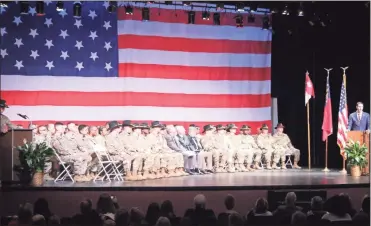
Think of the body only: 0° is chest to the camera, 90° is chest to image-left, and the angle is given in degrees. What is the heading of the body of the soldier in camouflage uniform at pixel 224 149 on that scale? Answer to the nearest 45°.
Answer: approximately 315°

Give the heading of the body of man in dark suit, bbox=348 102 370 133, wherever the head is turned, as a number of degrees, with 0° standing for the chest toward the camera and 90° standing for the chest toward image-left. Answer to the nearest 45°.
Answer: approximately 0°

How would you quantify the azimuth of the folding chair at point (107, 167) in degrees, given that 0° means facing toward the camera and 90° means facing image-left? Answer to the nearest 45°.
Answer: approximately 315°

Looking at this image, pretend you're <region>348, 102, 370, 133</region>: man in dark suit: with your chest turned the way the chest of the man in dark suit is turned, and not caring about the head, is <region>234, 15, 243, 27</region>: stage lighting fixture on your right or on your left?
on your right

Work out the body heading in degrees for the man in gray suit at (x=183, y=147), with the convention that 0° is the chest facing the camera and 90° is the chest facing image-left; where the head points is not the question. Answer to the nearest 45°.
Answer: approximately 315°

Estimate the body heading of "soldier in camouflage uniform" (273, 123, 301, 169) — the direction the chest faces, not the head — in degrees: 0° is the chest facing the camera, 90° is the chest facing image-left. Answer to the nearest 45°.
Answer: approximately 315°

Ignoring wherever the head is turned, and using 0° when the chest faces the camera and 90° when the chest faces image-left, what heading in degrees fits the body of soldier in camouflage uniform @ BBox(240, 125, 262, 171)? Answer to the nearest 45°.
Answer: approximately 315°

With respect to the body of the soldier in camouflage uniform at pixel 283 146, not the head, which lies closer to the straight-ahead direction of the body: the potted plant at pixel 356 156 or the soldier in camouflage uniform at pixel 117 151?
the potted plant

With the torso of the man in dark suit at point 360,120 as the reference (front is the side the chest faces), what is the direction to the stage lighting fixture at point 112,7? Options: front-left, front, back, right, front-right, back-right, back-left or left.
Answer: right

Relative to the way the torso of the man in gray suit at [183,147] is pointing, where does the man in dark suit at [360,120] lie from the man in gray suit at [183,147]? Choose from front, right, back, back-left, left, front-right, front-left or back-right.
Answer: front-left

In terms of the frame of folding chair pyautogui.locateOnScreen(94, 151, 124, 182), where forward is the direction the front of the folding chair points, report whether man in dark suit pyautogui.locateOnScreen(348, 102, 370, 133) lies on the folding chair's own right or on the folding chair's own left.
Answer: on the folding chair's own left
